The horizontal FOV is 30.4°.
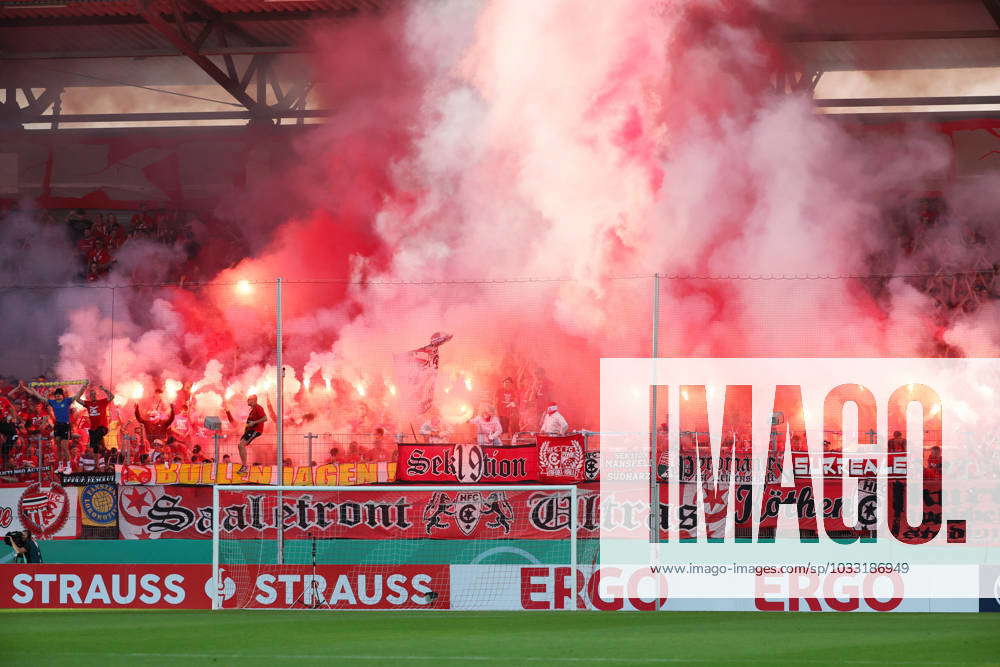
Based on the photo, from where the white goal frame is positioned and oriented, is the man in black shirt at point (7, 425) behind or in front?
behind

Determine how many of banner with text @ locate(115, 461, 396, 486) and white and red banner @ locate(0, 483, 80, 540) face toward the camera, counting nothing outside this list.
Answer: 2

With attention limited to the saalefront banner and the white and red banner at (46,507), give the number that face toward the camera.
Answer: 2

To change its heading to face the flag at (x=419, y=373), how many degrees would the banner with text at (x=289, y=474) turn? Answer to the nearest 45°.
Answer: approximately 135° to its left

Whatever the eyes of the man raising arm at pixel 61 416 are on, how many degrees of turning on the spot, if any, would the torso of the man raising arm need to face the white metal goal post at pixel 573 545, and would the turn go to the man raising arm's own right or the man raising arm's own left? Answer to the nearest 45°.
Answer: approximately 45° to the man raising arm's own left

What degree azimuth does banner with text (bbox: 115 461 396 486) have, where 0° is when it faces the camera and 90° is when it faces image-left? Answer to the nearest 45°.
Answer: approximately 0°

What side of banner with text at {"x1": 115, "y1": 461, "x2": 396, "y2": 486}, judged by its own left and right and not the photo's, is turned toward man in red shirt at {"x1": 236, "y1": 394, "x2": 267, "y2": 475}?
back

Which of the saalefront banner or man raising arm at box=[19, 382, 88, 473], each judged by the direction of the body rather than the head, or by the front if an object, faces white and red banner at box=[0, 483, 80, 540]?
the man raising arm

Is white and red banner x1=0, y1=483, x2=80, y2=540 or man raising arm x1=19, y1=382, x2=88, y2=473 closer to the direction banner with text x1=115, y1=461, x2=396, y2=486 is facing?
the white and red banner

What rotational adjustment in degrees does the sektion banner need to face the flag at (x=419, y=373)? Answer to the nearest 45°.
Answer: approximately 180°

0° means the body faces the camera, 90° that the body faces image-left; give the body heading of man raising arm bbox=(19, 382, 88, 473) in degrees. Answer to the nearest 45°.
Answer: approximately 0°
